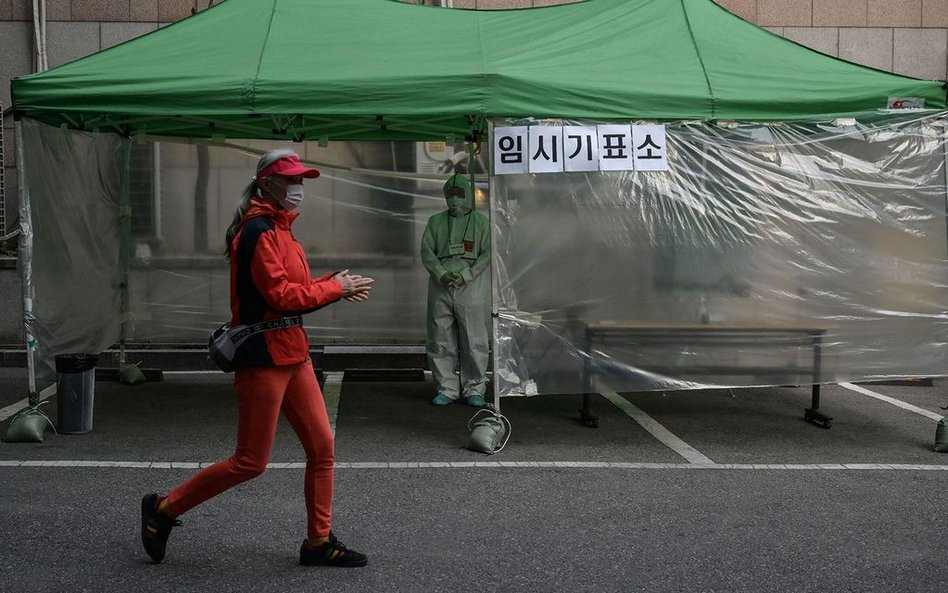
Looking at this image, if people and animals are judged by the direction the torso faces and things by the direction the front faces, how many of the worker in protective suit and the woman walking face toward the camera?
1

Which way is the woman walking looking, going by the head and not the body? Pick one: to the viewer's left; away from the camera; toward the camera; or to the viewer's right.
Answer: to the viewer's right

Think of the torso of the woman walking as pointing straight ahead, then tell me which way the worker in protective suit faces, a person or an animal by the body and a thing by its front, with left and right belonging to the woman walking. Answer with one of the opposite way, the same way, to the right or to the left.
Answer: to the right

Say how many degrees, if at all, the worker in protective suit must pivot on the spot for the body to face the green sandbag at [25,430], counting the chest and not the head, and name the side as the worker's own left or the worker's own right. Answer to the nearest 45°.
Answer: approximately 45° to the worker's own right

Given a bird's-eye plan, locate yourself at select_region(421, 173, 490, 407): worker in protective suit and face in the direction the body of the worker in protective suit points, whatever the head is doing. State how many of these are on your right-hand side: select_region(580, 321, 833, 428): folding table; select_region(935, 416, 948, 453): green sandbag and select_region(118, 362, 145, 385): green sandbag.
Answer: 1

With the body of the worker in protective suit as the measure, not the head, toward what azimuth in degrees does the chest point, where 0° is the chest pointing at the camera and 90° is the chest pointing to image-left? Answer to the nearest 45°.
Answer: approximately 0°

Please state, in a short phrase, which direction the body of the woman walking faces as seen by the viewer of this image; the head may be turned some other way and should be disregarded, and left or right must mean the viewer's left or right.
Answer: facing to the right of the viewer

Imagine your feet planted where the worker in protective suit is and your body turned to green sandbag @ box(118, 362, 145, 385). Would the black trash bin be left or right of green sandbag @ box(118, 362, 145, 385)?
left

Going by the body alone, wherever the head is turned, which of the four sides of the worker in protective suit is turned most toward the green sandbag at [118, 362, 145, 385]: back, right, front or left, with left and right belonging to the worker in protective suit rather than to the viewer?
right
